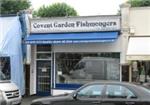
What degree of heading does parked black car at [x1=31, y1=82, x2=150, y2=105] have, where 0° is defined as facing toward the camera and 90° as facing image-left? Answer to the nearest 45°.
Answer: approximately 90°

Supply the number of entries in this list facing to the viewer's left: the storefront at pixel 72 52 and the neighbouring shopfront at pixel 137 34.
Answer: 0

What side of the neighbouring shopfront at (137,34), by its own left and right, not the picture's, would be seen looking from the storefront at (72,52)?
right

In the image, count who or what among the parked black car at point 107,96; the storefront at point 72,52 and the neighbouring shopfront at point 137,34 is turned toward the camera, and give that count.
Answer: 2

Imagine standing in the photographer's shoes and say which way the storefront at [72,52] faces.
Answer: facing the viewer

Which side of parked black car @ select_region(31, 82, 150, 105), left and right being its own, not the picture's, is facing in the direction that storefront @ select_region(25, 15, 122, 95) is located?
right

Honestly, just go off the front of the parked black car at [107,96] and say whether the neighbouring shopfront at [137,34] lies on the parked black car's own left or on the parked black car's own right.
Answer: on the parked black car's own right

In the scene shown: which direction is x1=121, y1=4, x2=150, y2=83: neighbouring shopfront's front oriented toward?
toward the camera

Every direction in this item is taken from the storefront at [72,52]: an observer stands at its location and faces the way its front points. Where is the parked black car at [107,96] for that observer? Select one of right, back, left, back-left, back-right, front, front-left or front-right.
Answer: front

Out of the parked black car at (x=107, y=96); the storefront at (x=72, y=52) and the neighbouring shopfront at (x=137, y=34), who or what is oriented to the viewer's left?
the parked black car

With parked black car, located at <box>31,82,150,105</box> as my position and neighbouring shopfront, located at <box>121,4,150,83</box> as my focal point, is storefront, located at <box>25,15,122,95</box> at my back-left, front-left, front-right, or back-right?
front-left

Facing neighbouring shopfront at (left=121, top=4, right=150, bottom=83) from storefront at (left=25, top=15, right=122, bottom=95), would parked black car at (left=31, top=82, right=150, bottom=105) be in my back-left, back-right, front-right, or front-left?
front-right
